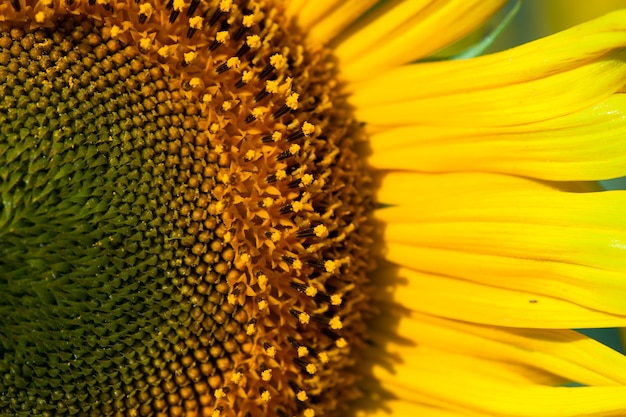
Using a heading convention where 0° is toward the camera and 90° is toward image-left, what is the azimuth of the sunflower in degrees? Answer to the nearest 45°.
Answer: approximately 0°
